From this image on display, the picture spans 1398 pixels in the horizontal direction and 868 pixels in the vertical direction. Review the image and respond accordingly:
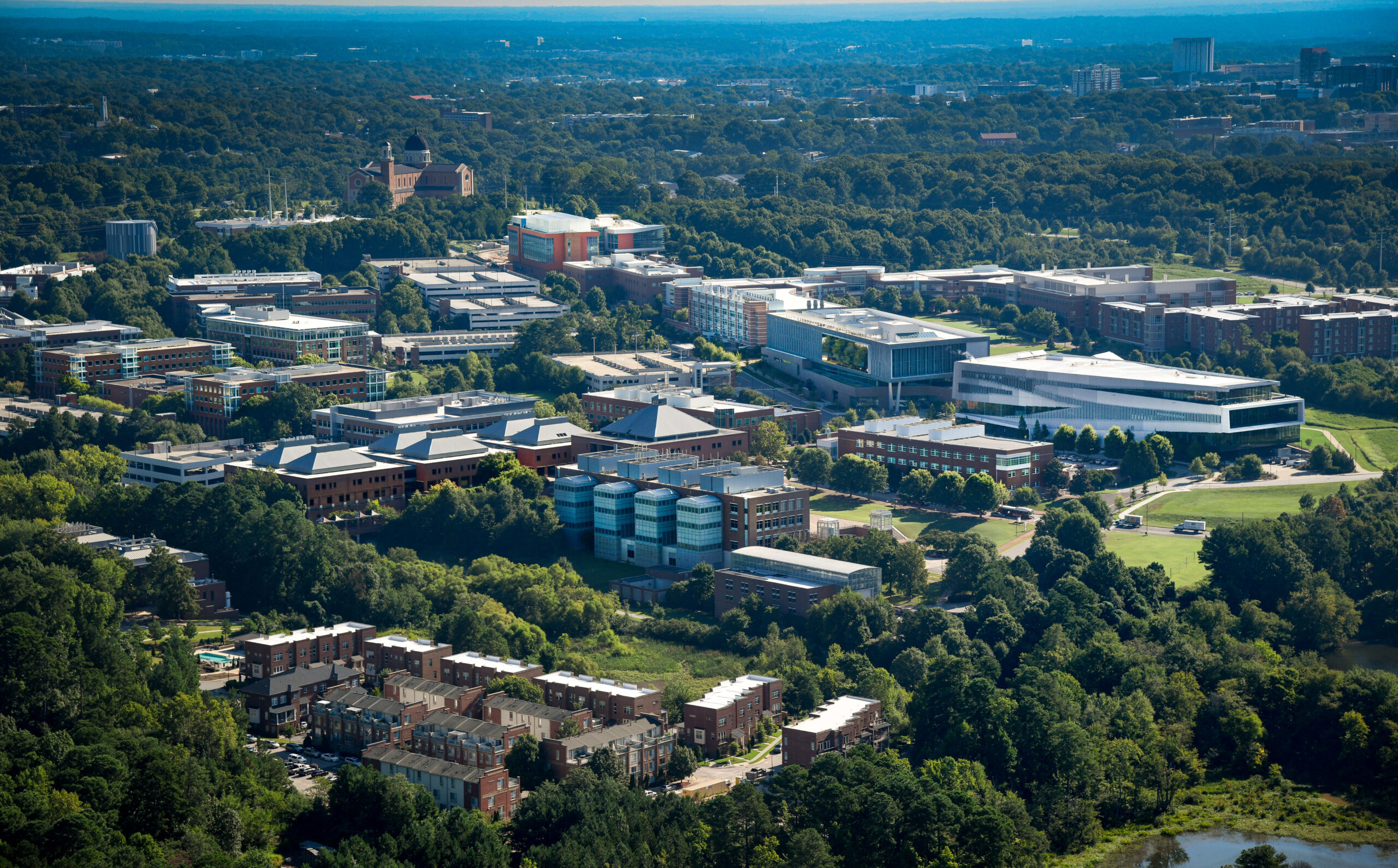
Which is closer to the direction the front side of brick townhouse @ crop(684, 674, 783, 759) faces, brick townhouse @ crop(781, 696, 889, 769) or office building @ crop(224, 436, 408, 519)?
the brick townhouse

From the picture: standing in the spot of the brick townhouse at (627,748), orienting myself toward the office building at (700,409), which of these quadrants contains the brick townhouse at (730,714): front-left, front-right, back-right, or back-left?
front-right

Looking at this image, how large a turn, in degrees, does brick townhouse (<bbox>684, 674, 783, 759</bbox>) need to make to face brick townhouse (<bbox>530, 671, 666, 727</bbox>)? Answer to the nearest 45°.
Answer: approximately 135° to its right

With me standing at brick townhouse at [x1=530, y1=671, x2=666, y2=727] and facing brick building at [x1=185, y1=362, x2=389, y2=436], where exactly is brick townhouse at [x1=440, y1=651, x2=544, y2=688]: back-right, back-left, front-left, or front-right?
front-left

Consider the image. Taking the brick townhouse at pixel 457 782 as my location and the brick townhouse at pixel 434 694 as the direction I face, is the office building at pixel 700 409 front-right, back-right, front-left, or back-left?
front-right

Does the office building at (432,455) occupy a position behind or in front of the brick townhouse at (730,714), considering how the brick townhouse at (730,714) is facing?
behind

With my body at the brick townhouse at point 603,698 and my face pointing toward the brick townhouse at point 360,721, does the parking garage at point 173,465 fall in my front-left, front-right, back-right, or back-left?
front-right

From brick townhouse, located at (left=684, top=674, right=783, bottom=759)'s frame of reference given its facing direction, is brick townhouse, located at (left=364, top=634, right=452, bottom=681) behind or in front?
behind

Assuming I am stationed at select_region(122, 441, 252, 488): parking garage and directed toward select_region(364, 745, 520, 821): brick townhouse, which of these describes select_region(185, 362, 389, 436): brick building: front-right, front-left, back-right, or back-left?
back-left

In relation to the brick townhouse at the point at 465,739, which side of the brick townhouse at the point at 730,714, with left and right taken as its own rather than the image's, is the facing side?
right

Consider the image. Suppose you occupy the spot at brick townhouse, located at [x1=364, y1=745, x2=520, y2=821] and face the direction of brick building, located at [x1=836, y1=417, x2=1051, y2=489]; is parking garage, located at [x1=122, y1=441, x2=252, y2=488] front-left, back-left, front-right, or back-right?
front-left

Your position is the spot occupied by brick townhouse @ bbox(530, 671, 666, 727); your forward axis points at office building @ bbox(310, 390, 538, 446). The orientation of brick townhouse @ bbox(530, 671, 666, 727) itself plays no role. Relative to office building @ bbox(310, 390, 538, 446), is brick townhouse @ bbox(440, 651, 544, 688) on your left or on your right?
left

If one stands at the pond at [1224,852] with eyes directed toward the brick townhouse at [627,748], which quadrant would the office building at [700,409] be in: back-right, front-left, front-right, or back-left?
front-right

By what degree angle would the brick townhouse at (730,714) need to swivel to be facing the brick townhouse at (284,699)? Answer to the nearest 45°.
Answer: approximately 135° to its right

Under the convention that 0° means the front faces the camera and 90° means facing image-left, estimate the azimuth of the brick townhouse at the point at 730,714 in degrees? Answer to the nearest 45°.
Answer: approximately 315°
